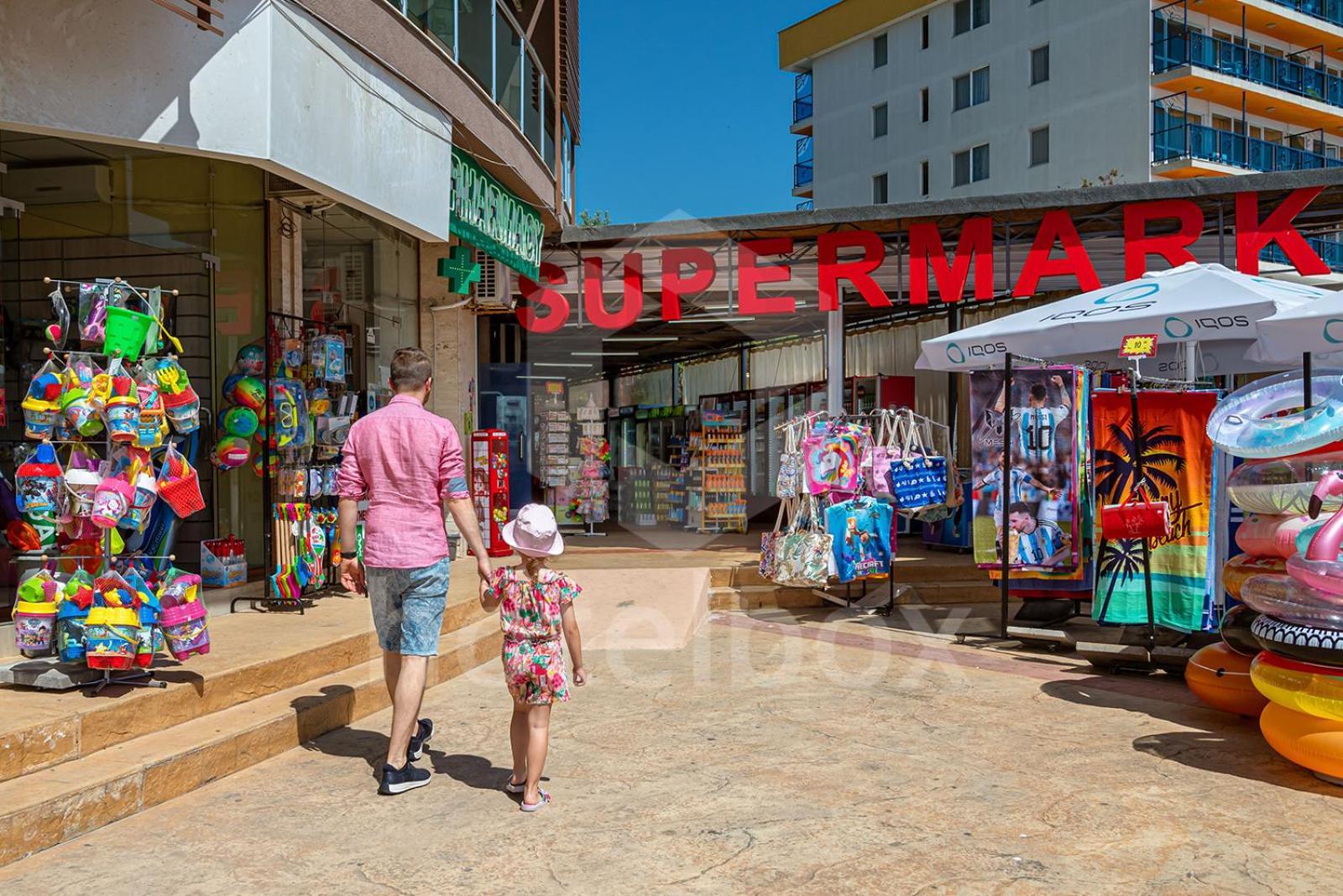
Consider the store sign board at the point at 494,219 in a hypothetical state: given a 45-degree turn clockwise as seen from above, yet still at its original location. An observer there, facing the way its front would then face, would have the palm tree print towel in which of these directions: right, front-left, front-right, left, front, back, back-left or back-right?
front-left

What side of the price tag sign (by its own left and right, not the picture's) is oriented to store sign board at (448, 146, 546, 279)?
right

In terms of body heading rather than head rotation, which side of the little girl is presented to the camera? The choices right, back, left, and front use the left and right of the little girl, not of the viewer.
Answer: back

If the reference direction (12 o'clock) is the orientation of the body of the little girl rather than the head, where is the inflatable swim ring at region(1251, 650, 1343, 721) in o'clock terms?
The inflatable swim ring is roughly at 3 o'clock from the little girl.

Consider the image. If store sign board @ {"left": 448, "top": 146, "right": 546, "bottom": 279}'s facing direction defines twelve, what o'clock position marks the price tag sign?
The price tag sign is roughly at 12 o'clock from the store sign board.

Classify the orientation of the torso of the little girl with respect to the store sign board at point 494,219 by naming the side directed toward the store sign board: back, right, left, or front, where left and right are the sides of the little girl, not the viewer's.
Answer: front

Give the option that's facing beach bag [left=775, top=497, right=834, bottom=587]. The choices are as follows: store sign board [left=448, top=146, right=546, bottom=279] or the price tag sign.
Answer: the store sign board

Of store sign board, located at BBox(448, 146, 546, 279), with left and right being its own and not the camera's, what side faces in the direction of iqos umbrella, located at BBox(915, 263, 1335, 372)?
front

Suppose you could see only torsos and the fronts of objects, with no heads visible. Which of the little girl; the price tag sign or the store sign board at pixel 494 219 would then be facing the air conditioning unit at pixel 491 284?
the little girl

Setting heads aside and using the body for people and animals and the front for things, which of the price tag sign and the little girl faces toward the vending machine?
the little girl

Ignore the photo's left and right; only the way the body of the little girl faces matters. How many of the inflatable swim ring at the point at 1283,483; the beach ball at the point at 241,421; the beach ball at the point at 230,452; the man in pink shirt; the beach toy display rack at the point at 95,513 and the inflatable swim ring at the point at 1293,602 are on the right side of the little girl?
2

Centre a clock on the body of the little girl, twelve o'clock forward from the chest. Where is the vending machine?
The vending machine is roughly at 12 o'clock from the little girl.

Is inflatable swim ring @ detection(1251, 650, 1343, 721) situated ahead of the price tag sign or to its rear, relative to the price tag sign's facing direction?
ahead

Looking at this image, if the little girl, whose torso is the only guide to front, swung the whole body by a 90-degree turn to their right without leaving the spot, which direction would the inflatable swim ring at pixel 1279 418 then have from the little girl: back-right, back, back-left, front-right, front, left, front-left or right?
front

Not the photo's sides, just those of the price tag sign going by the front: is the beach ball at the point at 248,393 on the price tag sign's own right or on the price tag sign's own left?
on the price tag sign's own right

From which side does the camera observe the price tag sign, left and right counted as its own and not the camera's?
front

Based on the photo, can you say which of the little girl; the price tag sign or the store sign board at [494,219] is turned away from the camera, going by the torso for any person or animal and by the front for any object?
the little girl

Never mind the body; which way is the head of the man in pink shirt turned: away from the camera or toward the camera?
away from the camera
